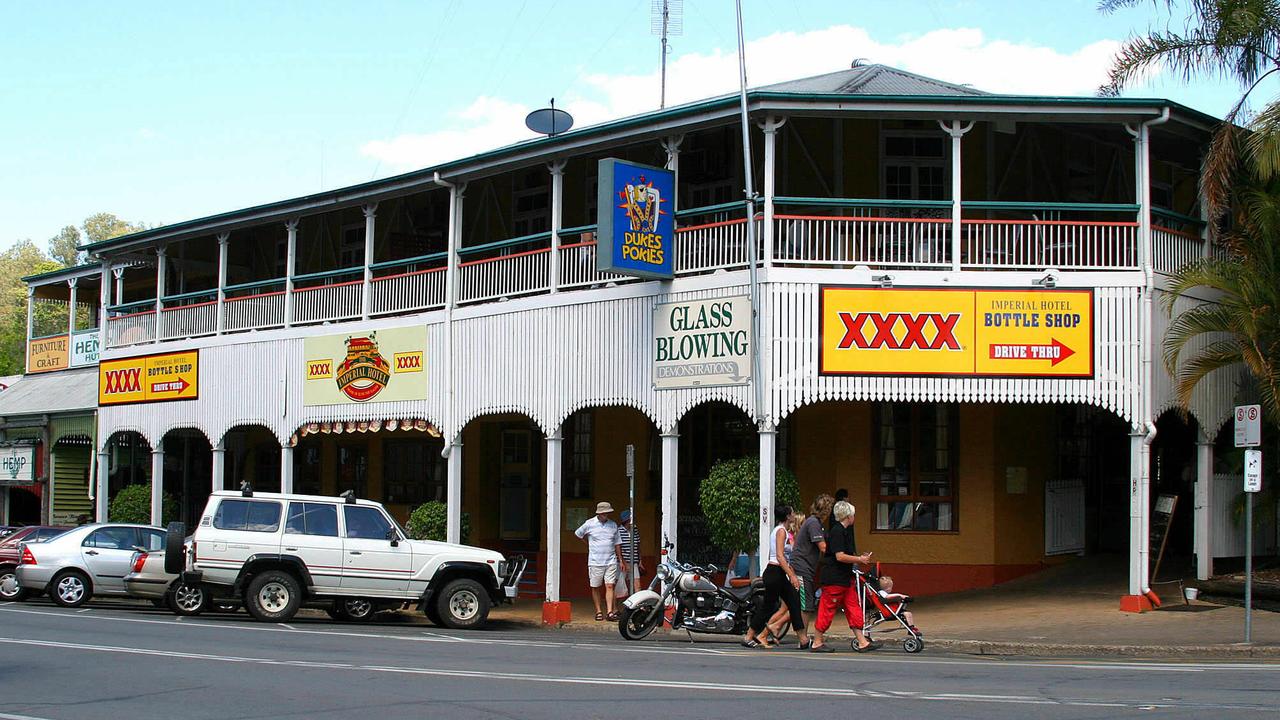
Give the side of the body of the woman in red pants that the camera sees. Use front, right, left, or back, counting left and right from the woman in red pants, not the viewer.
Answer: right

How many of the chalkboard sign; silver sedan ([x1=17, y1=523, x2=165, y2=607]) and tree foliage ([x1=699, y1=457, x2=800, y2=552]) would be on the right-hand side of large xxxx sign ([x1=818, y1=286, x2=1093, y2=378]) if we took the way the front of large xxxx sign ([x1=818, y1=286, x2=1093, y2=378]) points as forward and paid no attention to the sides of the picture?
2

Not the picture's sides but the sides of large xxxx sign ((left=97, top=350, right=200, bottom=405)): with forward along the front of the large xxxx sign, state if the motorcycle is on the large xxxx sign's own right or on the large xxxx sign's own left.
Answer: on the large xxxx sign's own left

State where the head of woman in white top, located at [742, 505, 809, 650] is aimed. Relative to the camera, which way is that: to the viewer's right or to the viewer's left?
to the viewer's right

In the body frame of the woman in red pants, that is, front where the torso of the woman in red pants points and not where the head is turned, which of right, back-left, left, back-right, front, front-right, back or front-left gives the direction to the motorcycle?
back-left

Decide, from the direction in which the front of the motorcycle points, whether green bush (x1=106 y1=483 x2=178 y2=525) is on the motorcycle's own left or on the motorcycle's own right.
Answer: on the motorcycle's own right

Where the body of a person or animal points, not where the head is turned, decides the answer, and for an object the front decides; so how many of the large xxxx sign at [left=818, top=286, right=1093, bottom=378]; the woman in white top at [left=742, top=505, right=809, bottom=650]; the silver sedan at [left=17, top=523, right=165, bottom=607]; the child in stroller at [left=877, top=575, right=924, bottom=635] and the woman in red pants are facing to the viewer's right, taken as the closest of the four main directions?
4

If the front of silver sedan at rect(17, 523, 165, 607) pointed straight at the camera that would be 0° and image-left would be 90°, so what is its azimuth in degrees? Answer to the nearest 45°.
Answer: approximately 270°
